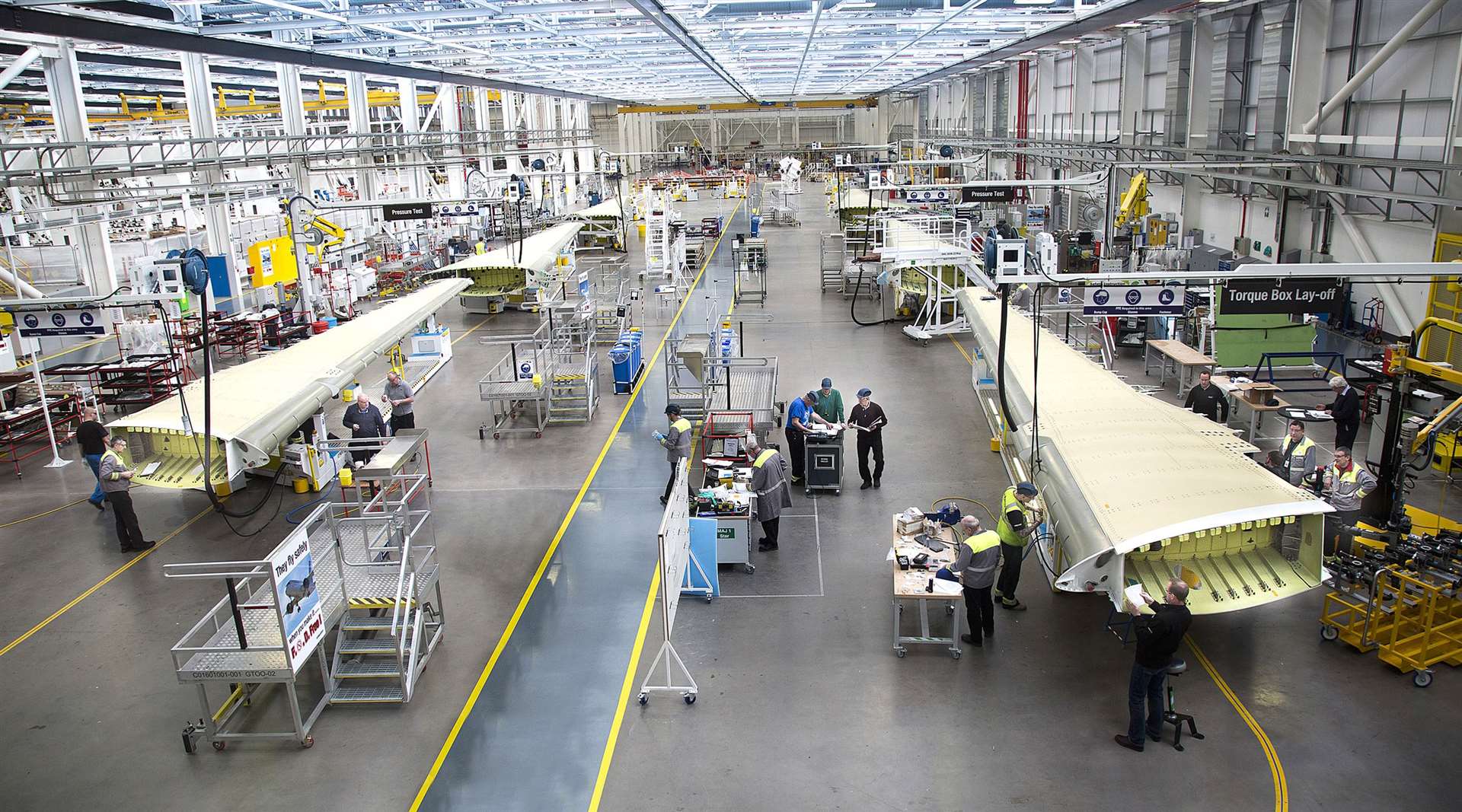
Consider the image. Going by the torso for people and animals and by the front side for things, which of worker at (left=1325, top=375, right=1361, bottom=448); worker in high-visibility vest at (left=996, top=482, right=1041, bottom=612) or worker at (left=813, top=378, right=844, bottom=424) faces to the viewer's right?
the worker in high-visibility vest

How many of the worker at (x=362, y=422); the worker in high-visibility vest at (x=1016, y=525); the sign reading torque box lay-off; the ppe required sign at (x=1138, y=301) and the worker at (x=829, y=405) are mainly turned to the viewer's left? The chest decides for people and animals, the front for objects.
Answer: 0

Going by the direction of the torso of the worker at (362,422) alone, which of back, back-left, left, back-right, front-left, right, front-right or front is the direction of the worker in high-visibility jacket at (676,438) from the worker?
front-left

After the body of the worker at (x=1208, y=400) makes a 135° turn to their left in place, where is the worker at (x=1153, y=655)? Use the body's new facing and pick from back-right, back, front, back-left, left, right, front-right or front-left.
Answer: back-right

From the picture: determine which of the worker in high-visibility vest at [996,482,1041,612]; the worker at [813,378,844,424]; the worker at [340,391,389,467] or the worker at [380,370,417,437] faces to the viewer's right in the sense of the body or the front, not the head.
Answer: the worker in high-visibility vest

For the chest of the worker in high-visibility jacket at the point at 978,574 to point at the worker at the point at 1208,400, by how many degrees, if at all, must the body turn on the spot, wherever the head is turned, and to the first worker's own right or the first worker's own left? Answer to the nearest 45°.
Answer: approximately 90° to the first worker's own right

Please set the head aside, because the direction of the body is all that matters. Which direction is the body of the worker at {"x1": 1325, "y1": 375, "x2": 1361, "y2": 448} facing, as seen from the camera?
to the viewer's left

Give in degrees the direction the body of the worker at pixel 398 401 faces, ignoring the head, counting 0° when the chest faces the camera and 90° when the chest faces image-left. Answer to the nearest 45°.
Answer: approximately 45°

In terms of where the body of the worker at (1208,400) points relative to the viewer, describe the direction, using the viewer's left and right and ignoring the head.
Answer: facing the viewer

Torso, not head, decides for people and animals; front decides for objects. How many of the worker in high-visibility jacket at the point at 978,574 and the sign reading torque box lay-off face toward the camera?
1

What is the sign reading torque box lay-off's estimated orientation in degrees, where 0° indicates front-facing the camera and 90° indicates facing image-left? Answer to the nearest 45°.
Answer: approximately 0°

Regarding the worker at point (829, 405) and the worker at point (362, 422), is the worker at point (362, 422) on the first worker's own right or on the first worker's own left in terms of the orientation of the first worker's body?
on the first worker's own right

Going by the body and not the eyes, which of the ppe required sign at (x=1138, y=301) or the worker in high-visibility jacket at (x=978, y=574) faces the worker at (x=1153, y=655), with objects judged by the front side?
the ppe required sign

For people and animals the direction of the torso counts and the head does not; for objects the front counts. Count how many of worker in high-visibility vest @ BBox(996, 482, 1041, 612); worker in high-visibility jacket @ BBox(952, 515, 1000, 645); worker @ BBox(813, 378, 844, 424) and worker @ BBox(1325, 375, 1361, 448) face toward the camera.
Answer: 1

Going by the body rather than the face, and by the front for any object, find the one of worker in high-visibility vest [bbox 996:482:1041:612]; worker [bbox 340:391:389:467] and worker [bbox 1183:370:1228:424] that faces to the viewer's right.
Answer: the worker in high-visibility vest

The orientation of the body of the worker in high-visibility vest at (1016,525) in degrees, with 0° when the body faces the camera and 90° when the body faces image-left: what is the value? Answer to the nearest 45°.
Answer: approximately 270°

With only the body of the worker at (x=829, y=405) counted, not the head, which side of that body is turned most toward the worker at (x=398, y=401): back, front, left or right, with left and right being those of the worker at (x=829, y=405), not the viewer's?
right
